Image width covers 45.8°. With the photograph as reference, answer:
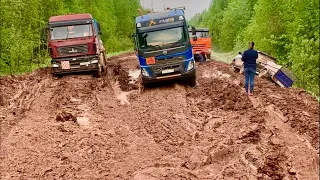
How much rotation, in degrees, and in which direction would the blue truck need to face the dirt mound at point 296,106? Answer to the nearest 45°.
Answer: approximately 45° to its left

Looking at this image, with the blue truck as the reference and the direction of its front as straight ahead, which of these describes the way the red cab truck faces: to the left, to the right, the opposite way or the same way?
the same way

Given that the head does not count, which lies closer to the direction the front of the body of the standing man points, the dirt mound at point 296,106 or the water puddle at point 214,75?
the water puddle

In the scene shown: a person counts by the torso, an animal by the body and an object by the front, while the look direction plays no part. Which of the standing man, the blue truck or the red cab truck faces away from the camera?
the standing man

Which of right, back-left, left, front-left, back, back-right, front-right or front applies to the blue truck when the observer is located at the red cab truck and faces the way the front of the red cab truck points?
front-left

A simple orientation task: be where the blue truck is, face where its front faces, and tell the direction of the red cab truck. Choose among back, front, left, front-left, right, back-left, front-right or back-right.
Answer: back-right

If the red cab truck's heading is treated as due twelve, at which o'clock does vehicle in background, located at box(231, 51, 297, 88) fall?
The vehicle in background is roughly at 10 o'clock from the red cab truck.

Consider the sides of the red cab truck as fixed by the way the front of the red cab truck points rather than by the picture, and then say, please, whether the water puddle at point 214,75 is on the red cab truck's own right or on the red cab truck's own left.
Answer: on the red cab truck's own left

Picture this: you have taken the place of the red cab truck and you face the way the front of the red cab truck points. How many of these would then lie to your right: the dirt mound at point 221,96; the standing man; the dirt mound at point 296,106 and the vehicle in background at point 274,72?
0

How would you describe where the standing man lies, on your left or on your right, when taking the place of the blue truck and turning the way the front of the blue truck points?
on your left

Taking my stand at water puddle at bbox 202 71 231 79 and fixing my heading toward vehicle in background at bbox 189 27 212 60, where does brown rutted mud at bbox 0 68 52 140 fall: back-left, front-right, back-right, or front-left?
back-left

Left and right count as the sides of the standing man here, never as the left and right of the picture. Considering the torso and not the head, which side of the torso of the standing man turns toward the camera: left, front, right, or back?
back

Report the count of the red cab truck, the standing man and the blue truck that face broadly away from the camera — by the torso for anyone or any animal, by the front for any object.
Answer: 1

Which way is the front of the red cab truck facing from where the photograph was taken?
facing the viewer

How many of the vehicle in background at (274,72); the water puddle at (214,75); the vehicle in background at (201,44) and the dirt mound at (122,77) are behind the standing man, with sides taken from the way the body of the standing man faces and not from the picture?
0

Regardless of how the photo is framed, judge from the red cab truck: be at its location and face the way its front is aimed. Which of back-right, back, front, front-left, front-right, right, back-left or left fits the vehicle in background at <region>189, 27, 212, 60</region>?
back-left

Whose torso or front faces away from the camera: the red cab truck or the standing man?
the standing man
